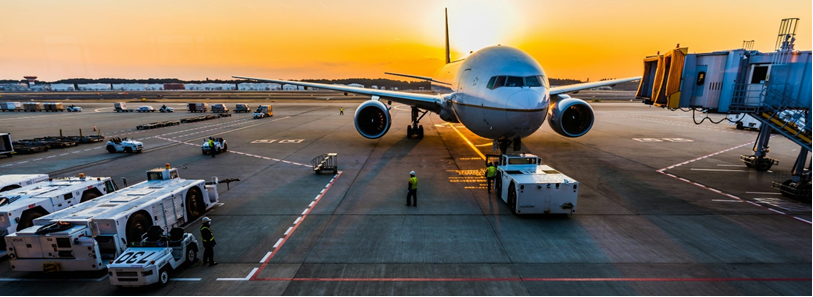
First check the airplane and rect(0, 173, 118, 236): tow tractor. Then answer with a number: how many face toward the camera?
1

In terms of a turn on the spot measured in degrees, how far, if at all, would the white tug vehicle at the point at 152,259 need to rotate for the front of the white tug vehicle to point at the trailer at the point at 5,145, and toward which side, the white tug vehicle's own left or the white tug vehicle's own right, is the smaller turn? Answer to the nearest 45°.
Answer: approximately 135° to the white tug vehicle's own right

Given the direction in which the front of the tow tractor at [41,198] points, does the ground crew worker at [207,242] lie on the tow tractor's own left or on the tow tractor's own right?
on the tow tractor's own right

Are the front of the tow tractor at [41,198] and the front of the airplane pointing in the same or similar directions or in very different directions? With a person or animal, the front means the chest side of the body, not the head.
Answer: very different directions

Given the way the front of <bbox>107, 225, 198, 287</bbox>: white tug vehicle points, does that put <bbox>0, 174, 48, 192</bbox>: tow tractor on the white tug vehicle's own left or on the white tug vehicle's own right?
on the white tug vehicle's own right

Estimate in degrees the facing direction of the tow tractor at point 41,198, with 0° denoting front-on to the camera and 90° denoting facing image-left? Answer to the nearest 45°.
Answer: approximately 225°

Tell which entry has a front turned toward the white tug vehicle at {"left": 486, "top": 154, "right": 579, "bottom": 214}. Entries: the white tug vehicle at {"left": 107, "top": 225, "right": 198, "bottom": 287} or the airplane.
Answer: the airplane
